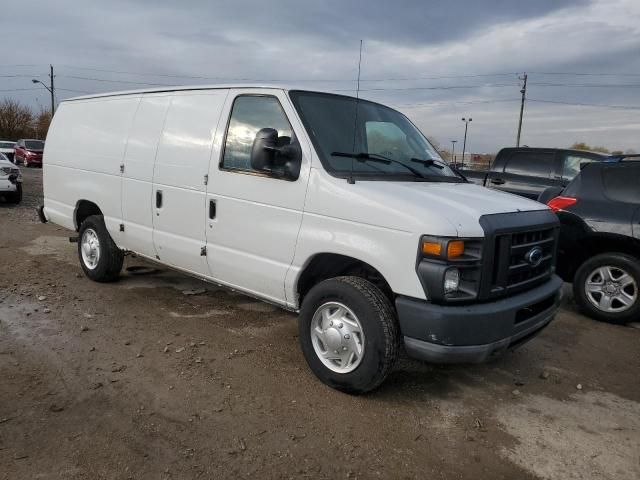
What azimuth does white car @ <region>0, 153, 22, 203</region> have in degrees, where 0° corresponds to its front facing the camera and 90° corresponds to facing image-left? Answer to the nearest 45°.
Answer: approximately 315°

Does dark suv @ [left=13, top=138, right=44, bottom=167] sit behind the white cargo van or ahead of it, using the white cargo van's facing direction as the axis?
behind

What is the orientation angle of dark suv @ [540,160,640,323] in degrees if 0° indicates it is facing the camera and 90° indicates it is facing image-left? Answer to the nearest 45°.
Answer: approximately 270°

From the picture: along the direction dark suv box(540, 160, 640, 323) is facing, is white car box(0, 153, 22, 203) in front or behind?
behind

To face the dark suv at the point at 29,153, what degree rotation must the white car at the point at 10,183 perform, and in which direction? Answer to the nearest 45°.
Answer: approximately 135° to its left

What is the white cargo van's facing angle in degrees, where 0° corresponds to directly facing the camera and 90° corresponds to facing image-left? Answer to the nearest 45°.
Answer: approximately 315°
